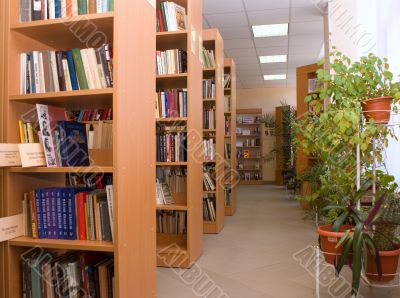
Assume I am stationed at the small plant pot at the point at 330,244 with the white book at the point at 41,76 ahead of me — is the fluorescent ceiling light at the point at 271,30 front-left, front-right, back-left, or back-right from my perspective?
back-right

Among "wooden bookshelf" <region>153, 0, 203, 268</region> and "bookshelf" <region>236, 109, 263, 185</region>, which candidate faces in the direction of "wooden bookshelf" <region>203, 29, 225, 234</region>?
the bookshelf
